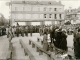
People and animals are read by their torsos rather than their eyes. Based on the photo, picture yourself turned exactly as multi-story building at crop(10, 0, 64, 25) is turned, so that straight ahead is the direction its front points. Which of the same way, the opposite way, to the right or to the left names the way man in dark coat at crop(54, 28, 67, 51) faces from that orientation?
the opposite way

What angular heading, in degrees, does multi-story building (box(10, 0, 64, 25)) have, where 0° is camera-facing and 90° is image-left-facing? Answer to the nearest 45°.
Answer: approximately 0°

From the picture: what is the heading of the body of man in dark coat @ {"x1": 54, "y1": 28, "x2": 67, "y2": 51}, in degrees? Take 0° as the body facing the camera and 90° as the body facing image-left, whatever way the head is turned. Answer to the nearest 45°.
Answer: approximately 180°

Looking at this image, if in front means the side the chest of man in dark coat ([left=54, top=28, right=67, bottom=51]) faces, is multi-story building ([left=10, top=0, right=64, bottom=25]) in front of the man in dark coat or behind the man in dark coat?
in front

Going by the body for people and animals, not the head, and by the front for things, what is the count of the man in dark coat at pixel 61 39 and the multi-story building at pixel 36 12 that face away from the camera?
1

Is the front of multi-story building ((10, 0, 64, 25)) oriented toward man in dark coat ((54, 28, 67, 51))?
yes
